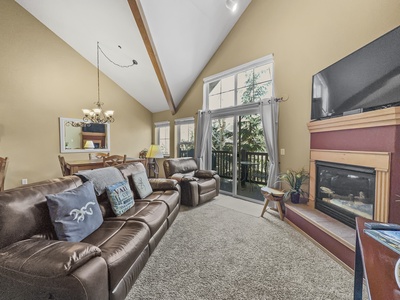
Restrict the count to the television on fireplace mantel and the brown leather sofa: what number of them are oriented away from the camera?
0

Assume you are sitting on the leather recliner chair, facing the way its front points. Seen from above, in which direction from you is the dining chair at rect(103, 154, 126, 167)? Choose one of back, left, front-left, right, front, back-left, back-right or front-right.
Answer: back-right

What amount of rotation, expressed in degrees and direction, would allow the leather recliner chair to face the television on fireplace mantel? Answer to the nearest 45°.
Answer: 0° — it already faces it

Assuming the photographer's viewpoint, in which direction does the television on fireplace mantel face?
facing the viewer and to the left of the viewer

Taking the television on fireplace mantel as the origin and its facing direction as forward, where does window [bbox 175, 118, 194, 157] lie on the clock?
The window is roughly at 2 o'clock from the television on fireplace mantel.

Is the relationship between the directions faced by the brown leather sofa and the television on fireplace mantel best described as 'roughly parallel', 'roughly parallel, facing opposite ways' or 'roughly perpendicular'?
roughly parallel, facing opposite ways

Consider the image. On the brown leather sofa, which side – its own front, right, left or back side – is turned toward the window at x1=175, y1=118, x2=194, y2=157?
left

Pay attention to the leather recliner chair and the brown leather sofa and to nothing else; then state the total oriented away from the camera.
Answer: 0

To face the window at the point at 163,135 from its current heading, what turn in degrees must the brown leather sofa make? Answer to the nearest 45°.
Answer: approximately 90° to its left

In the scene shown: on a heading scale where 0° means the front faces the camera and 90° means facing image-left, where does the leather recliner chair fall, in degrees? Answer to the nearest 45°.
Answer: approximately 315°

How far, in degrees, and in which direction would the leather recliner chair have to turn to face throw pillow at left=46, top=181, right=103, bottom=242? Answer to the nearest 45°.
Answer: approximately 90° to its right

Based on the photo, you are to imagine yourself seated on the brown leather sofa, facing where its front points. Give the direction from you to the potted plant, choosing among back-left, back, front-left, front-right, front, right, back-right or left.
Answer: front-left

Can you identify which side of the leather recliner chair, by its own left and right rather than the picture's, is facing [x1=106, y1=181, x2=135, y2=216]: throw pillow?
right

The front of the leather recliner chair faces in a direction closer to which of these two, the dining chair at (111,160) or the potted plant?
the potted plant

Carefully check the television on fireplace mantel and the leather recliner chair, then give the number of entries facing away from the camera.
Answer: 0

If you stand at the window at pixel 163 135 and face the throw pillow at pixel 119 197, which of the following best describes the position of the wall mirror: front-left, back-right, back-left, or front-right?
front-right
